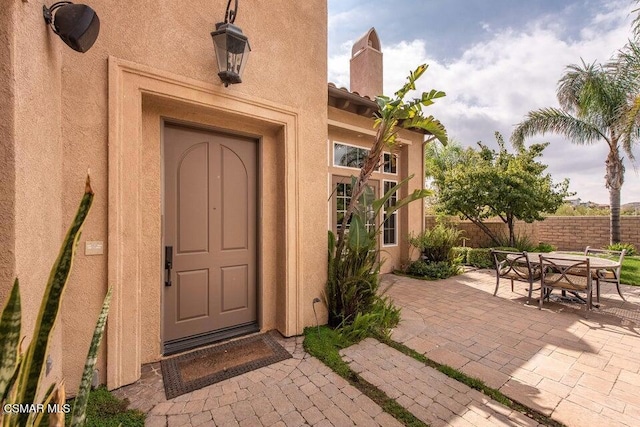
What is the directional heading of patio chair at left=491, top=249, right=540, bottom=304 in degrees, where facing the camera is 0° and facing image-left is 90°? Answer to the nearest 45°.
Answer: approximately 225°

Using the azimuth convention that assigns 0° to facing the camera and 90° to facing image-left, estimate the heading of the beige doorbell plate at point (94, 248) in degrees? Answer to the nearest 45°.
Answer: approximately 0°

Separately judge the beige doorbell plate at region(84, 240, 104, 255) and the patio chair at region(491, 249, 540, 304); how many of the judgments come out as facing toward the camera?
1

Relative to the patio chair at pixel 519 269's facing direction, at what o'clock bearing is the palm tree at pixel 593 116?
The palm tree is roughly at 11 o'clock from the patio chair.

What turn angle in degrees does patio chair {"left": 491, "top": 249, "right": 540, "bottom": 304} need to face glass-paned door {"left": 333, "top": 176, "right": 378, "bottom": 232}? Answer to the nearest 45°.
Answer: approximately 135° to its left

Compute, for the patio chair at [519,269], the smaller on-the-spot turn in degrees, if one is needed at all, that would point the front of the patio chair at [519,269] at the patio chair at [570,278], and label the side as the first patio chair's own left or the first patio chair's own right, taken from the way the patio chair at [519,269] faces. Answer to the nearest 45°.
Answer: approximately 90° to the first patio chair's own right
